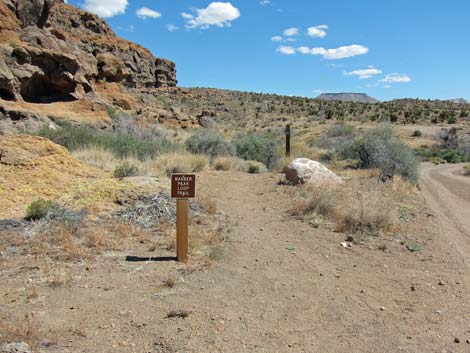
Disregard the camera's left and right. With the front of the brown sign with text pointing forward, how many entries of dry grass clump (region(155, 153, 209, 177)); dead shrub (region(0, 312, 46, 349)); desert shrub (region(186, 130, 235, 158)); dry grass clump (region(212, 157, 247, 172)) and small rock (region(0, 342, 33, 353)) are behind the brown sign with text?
3

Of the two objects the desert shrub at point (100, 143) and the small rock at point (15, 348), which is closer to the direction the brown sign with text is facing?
the small rock

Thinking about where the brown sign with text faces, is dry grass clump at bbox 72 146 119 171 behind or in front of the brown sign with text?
behind

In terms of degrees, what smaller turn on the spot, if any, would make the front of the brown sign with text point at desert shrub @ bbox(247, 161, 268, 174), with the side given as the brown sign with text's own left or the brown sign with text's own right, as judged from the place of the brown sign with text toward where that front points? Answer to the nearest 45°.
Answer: approximately 180°

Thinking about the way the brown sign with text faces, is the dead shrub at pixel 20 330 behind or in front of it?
in front

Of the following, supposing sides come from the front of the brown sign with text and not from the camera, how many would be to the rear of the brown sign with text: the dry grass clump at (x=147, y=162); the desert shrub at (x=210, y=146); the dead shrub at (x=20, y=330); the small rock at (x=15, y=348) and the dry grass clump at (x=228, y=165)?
3

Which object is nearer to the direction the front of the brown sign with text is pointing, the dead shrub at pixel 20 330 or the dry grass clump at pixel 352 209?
the dead shrub

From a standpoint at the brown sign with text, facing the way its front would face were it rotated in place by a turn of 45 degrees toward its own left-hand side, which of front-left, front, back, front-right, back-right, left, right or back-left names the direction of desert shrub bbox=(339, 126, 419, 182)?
left

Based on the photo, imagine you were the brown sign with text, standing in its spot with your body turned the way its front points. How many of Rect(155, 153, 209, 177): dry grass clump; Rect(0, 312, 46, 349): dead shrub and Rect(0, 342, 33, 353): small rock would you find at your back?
1

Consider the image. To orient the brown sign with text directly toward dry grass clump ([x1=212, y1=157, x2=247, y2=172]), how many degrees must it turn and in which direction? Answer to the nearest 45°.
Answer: approximately 180°

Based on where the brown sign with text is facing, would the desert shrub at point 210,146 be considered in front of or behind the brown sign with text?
behind

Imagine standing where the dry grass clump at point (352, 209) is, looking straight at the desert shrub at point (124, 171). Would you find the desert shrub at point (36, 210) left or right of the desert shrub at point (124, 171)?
left

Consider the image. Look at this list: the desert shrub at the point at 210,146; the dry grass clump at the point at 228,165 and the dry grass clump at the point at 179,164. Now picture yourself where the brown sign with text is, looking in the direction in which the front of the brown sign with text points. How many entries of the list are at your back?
3

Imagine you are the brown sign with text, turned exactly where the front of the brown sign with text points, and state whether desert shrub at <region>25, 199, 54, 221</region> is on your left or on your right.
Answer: on your right

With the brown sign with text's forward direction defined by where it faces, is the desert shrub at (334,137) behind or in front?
behind

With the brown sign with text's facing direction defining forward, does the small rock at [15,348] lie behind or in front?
in front

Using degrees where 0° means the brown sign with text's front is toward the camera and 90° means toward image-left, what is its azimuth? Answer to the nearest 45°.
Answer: approximately 0°

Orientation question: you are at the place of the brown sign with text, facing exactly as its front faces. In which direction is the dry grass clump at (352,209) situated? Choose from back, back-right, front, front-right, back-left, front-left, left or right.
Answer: back-left

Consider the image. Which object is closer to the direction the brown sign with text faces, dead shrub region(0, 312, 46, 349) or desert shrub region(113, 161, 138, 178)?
the dead shrub
